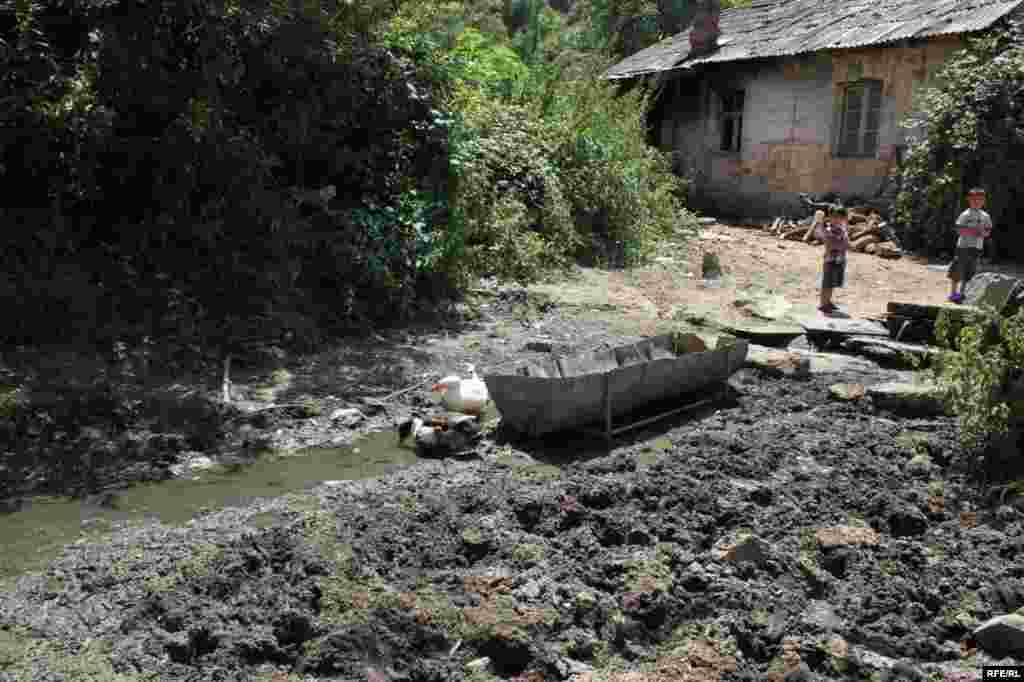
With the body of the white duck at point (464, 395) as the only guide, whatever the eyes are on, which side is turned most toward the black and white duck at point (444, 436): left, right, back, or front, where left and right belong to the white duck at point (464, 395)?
left

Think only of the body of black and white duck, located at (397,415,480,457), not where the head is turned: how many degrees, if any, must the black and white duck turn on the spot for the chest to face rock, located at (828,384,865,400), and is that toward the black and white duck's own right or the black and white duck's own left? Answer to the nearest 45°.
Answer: approximately 180°

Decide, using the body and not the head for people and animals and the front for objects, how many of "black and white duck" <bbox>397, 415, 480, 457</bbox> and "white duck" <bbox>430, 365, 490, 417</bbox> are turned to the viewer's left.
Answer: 2

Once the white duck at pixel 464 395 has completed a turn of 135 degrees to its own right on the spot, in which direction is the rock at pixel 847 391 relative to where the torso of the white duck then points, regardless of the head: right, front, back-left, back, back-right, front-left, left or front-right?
front-right

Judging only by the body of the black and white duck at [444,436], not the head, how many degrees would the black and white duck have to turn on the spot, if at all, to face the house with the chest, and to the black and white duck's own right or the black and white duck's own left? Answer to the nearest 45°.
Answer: approximately 135° to the black and white duck's own right

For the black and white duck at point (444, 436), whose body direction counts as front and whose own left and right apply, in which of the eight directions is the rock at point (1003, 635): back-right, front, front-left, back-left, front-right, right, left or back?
back-left

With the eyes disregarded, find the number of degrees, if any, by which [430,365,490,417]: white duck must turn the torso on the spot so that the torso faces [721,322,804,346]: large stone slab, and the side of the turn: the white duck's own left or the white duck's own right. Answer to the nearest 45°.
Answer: approximately 135° to the white duck's own right

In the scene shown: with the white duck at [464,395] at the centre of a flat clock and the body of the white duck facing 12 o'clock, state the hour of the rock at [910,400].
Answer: The rock is roughly at 6 o'clock from the white duck.

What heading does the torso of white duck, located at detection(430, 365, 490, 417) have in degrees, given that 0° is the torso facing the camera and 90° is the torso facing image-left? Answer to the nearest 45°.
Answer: approximately 90°

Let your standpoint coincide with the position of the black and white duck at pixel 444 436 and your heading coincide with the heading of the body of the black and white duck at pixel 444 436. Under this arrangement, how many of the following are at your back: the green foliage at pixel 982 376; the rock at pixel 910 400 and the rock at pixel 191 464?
2

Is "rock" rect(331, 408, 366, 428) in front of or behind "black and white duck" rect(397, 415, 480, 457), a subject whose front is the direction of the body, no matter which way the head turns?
in front

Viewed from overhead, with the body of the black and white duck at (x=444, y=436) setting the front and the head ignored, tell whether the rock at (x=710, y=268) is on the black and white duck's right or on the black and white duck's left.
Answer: on the black and white duck's right

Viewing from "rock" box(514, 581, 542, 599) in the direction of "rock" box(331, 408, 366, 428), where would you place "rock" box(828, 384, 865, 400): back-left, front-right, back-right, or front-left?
front-right
